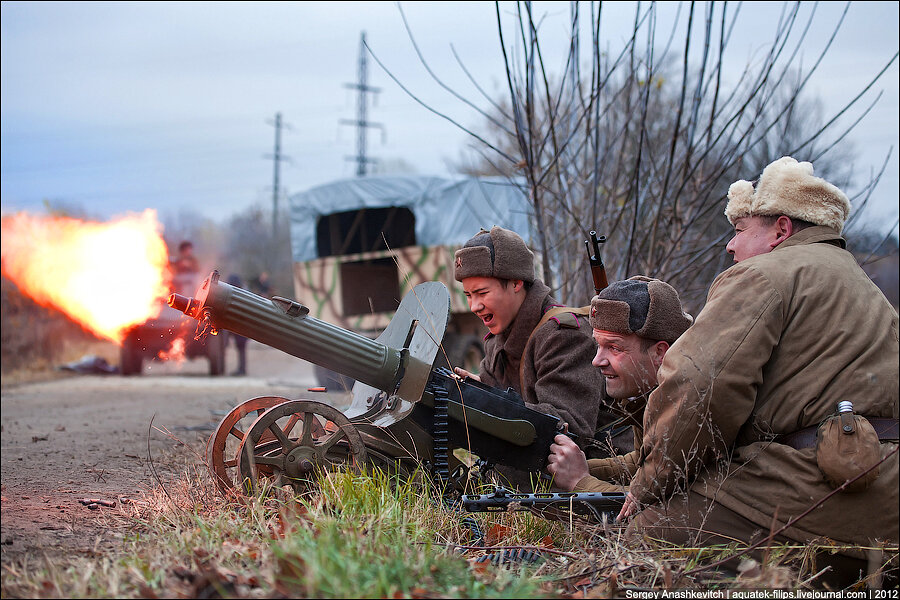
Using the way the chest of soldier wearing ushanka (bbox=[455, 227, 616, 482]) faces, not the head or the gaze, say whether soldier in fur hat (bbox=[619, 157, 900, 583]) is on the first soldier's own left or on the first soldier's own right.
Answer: on the first soldier's own left

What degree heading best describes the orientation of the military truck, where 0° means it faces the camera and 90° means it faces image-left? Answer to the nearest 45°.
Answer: approximately 225°

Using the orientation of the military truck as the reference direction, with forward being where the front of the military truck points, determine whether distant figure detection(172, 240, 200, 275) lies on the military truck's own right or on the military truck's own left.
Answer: on the military truck's own left

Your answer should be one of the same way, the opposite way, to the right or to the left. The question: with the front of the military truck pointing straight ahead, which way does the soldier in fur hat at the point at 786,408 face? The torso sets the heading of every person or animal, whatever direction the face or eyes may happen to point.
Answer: to the left

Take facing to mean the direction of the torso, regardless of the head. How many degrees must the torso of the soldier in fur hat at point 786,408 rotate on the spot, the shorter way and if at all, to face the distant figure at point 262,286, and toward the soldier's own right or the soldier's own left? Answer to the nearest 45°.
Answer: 0° — they already face them

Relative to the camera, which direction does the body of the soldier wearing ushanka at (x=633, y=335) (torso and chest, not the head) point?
to the viewer's left

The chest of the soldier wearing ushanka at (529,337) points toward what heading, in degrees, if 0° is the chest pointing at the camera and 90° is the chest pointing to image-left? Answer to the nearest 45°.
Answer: approximately 45°

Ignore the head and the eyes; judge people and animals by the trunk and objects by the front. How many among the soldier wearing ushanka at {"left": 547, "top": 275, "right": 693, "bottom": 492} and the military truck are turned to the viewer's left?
1
